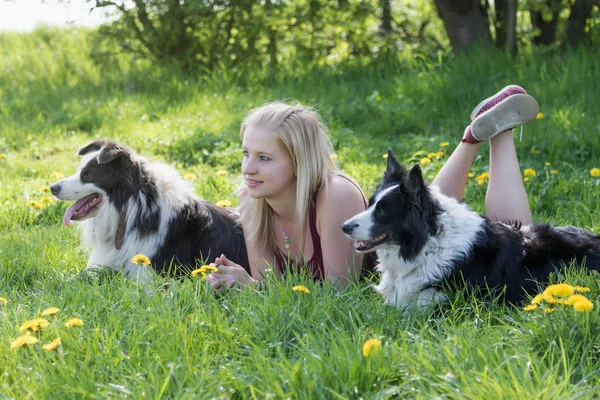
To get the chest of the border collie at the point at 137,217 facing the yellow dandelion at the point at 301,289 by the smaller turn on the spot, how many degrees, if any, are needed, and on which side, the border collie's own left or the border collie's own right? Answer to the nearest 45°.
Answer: approximately 90° to the border collie's own left

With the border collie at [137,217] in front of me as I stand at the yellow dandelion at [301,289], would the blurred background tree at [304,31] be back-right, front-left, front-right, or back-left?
front-right

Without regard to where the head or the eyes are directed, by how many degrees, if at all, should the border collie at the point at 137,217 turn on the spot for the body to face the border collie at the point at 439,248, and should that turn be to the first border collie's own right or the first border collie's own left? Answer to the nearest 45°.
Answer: approximately 135° to the first border collie's own left

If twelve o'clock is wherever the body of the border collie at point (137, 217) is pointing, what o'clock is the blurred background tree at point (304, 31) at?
The blurred background tree is roughly at 4 o'clock from the border collie.

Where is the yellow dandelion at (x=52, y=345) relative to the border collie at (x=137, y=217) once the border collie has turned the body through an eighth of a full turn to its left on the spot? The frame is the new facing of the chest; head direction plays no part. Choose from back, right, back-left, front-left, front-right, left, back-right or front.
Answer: front-left

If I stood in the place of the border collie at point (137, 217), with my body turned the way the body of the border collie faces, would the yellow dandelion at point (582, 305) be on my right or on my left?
on my left

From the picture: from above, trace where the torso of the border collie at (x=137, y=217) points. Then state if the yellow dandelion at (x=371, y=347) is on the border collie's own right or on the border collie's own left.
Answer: on the border collie's own left

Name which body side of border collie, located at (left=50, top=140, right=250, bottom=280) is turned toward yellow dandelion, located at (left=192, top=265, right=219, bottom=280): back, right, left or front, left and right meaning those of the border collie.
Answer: left

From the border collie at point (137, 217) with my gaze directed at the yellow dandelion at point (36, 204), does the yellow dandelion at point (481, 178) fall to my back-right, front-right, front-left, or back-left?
back-right

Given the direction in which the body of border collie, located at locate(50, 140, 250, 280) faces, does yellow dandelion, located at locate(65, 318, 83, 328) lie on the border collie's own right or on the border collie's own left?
on the border collie's own left

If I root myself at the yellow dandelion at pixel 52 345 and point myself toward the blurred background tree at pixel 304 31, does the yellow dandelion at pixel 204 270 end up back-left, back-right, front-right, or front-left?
front-right

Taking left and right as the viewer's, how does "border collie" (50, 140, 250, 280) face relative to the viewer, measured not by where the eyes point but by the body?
facing to the left of the viewer

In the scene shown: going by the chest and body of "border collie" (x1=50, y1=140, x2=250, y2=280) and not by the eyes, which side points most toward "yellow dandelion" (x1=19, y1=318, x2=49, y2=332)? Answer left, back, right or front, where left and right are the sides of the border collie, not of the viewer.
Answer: left

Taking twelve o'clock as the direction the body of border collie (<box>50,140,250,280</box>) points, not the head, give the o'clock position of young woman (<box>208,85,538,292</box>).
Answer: The young woman is roughly at 7 o'clock from the border collie.

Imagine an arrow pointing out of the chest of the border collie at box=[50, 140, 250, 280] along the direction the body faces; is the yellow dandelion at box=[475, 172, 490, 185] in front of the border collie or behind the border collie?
behind

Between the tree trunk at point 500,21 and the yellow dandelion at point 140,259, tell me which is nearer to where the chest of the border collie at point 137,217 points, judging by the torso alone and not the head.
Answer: the yellow dandelion

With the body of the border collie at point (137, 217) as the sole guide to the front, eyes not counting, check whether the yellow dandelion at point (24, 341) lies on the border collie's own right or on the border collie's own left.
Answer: on the border collie's own left
